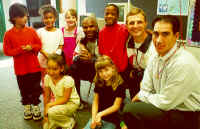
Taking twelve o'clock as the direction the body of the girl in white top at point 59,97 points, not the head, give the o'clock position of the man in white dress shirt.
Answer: The man in white dress shirt is roughly at 9 o'clock from the girl in white top.

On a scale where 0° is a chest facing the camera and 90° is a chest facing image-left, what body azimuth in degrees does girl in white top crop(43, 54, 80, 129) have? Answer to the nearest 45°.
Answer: approximately 45°

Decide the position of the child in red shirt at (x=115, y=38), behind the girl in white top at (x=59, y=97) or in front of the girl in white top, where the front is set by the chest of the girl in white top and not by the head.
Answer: behind

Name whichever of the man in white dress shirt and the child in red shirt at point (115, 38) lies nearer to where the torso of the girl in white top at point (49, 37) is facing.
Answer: the man in white dress shirt

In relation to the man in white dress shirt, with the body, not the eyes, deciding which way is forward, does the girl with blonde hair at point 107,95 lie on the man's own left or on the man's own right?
on the man's own right
